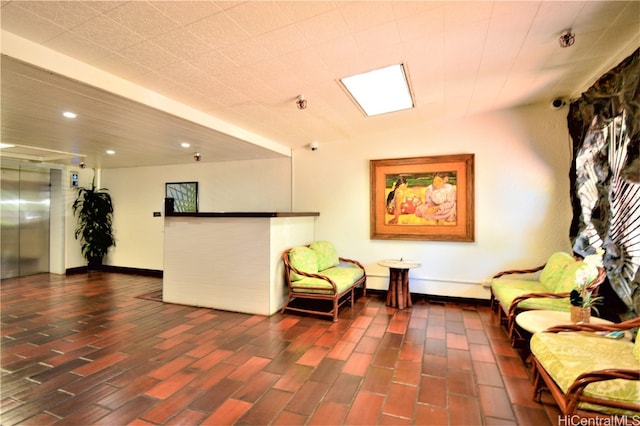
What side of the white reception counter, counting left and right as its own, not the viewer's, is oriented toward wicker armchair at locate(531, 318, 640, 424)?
left

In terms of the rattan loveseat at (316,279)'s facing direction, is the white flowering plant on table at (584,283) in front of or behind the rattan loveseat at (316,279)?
in front

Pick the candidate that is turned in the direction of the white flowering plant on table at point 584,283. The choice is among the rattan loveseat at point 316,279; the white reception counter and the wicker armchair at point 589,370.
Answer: the rattan loveseat at point 316,279

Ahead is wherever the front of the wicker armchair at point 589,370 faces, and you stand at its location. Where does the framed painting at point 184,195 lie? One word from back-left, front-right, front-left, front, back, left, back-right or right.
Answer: front

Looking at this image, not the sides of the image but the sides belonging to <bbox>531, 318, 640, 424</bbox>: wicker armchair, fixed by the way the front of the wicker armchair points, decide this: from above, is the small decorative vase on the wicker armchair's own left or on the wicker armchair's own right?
on the wicker armchair's own right

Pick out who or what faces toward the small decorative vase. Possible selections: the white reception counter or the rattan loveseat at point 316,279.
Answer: the rattan loveseat

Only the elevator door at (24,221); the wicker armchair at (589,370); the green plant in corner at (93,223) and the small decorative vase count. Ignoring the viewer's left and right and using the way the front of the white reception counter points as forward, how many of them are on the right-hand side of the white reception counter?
2

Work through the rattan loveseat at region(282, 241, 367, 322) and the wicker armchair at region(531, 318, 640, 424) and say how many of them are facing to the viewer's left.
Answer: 1

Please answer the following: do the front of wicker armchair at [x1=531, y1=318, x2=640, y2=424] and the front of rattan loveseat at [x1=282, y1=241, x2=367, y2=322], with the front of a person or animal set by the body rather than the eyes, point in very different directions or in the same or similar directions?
very different directions

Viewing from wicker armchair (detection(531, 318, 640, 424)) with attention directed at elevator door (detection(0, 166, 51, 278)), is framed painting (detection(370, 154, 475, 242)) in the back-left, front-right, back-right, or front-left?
front-right

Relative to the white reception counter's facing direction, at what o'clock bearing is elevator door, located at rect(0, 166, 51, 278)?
The elevator door is roughly at 3 o'clock from the white reception counter.

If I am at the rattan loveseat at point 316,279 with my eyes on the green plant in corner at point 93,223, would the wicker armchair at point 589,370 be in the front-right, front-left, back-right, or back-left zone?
back-left

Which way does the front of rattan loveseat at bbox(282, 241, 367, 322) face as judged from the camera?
facing the viewer and to the right of the viewer

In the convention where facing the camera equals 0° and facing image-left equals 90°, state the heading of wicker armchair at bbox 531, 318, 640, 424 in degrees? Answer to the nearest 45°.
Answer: approximately 90°

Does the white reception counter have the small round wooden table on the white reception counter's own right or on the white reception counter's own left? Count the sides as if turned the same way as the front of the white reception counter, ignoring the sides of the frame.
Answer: on the white reception counter's own left
